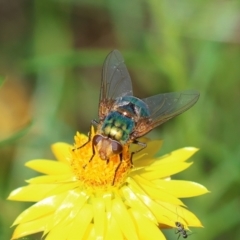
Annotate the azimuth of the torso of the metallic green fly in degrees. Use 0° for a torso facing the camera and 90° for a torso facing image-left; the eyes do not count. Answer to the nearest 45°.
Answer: approximately 45°
